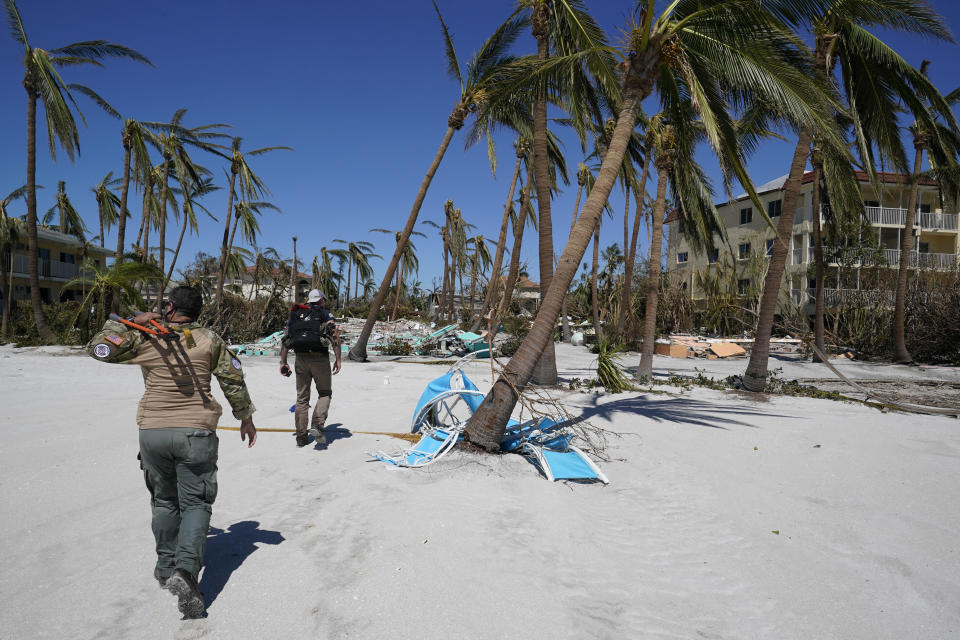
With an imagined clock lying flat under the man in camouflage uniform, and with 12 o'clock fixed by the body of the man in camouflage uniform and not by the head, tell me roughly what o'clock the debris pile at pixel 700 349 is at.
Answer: The debris pile is roughly at 2 o'clock from the man in camouflage uniform.

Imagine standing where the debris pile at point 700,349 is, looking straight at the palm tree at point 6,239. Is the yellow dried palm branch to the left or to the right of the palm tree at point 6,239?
left

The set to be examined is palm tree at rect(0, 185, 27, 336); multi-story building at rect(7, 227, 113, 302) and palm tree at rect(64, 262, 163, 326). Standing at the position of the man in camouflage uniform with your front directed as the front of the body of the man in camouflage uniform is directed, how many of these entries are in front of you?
3

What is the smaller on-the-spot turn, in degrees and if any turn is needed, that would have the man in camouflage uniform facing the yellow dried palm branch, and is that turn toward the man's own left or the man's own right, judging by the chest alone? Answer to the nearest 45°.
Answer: approximately 45° to the man's own right

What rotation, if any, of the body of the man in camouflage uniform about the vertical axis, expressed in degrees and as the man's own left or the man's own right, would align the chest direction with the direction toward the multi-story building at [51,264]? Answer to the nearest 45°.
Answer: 0° — they already face it

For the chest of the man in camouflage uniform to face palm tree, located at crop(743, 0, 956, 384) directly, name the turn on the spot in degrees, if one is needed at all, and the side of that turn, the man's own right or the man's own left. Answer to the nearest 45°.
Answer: approximately 90° to the man's own right

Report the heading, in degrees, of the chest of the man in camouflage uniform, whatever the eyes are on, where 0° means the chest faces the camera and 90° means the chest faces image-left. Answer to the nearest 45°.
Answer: approximately 180°

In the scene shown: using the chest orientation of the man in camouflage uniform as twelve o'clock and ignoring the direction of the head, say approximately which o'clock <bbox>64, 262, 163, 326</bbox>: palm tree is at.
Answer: The palm tree is roughly at 12 o'clock from the man in camouflage uniform.

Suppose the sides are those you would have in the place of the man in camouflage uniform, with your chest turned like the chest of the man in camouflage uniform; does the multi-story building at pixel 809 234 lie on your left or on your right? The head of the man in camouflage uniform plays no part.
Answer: on your right
